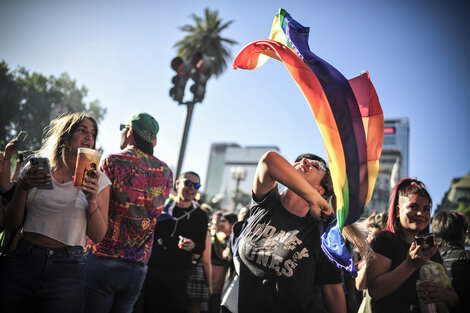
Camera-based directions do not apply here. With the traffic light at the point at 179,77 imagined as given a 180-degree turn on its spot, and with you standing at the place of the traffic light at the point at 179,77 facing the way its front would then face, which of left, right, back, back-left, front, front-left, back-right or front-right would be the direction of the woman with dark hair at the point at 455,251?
right

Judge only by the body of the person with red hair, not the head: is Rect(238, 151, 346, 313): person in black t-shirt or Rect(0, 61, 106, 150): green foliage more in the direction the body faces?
the person in black t-shirt

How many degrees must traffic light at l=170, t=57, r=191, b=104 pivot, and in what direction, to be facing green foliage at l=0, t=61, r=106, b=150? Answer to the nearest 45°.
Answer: approximately 90° to its right

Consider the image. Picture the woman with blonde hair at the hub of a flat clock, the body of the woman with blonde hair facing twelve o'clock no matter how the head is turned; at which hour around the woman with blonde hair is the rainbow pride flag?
The rainbow pride flag is roughly at 10 o'clock from the woman with blonde hair.

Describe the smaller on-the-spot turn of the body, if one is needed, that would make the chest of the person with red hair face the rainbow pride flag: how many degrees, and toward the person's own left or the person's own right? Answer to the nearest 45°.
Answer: approximately 45° to the person's own right

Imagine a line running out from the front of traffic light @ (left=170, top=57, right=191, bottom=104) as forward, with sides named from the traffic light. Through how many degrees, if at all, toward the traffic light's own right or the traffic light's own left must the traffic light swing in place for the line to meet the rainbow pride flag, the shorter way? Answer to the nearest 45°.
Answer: approximately 45° to the traffic light's own left

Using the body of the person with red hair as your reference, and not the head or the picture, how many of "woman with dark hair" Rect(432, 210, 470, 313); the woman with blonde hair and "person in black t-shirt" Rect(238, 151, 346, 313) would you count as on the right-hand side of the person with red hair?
2

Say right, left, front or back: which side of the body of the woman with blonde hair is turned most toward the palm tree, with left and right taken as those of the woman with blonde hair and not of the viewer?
back

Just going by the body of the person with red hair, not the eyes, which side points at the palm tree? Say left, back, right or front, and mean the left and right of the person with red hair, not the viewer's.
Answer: back

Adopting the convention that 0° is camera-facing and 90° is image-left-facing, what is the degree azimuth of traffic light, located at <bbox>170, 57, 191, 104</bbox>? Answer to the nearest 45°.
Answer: approximately 45°

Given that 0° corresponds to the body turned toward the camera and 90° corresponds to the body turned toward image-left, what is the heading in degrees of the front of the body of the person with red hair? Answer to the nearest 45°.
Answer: approximately 315°

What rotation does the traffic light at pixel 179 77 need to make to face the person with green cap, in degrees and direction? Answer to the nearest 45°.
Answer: approximately 45° to its left

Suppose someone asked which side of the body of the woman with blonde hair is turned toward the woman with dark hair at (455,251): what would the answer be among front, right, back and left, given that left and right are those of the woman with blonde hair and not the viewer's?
left
